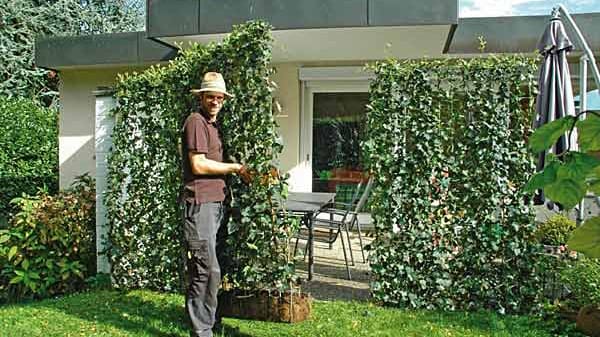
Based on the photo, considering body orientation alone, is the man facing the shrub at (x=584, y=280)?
yes

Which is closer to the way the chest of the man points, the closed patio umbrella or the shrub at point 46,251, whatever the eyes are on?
the closed patio umbrella

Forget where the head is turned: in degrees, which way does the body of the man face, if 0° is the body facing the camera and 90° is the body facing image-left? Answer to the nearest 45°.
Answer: approximately 270°

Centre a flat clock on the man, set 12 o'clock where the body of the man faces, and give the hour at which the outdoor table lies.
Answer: The outdoor table is roughly at 10 o'clock from the man.

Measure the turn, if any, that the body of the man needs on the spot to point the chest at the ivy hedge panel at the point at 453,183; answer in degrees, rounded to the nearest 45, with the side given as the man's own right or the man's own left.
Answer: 0° — they already face it

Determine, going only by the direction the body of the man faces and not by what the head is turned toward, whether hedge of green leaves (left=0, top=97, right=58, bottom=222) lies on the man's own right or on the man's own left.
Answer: on the man's own left

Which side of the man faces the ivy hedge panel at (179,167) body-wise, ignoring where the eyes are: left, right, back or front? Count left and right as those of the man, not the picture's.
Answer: left
